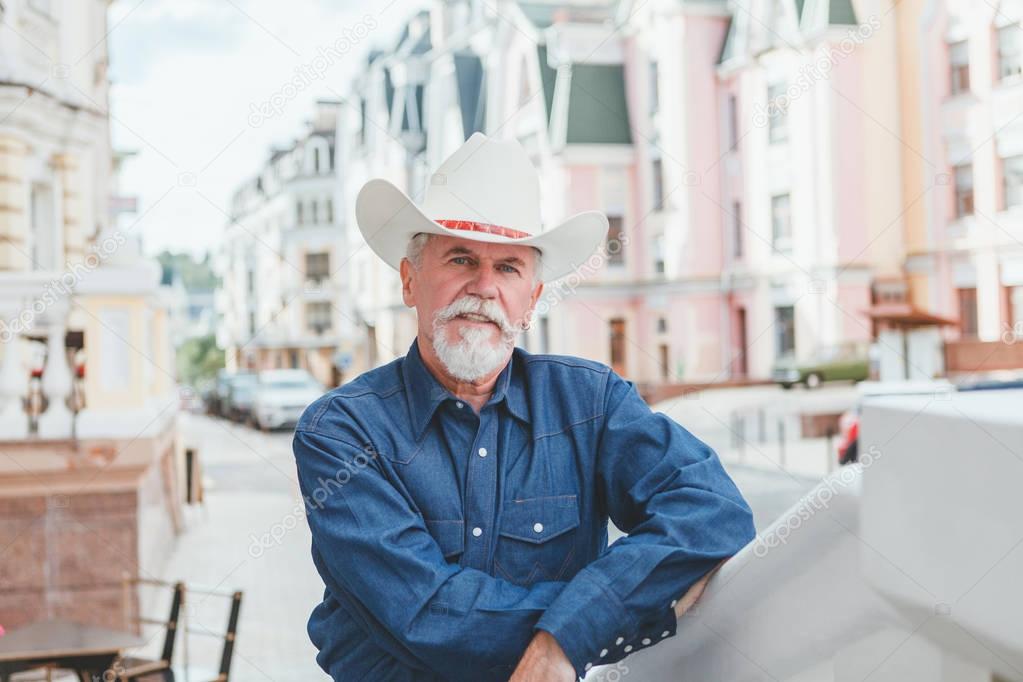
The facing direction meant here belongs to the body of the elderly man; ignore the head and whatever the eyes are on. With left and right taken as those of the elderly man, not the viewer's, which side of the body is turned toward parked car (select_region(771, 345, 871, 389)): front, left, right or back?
back

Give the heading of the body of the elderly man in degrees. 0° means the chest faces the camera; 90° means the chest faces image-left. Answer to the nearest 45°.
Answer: approximately 0°

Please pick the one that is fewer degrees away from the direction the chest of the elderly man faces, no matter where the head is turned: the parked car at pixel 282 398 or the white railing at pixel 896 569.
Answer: the white railing

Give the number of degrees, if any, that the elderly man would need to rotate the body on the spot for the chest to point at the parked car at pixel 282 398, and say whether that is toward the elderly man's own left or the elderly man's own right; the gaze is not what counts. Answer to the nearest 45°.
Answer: approximately 180°

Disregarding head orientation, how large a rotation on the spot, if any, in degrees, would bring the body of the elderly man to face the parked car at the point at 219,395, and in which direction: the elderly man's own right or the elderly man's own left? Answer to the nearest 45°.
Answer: approximately 180°
